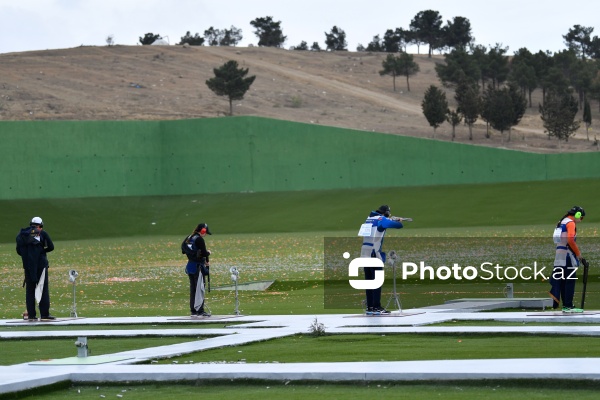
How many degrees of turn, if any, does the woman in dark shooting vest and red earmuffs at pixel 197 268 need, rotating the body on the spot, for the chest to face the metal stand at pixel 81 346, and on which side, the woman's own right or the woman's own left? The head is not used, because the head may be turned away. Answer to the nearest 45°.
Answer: approximately 90° to the woman's own right

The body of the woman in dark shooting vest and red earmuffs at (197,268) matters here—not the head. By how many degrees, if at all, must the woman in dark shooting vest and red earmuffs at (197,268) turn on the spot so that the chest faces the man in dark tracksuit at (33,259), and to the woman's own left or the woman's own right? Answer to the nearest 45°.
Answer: approximately 180°

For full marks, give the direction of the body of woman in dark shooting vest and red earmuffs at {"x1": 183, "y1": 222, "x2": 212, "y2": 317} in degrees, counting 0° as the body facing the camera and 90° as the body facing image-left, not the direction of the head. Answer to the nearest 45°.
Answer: approximately 270°

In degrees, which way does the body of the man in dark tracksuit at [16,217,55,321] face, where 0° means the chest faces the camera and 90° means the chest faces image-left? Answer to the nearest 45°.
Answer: approximately 315°
